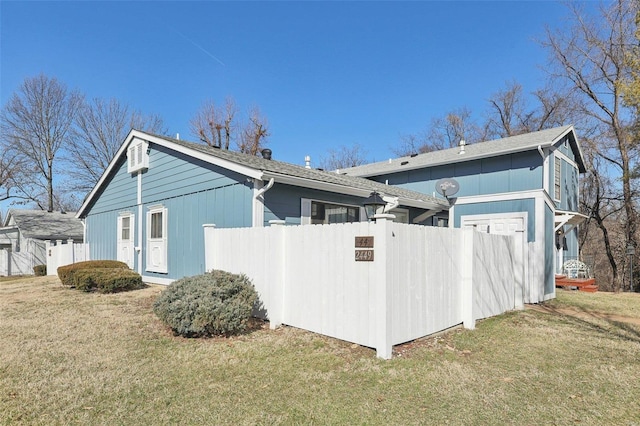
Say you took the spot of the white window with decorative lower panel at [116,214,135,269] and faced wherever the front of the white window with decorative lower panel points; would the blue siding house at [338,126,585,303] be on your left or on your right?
on your left

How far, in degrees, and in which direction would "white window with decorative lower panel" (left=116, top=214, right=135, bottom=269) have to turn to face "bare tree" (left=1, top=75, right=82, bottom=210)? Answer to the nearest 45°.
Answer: approximately 135° to its right

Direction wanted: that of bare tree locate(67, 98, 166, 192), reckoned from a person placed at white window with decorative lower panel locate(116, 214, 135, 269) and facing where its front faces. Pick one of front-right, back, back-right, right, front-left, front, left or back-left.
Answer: back-right

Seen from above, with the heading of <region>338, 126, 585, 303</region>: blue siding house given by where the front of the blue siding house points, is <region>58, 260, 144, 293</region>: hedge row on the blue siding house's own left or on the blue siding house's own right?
on the blue siding house's own right

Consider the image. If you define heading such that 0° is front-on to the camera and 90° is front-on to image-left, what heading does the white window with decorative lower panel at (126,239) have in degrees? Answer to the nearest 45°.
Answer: approximately 45°

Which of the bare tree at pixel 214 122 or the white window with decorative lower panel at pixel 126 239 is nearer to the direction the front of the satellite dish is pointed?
the white window with decorative lower panel

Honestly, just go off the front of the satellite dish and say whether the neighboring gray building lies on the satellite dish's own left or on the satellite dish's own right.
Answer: on the satellite dish's own right
